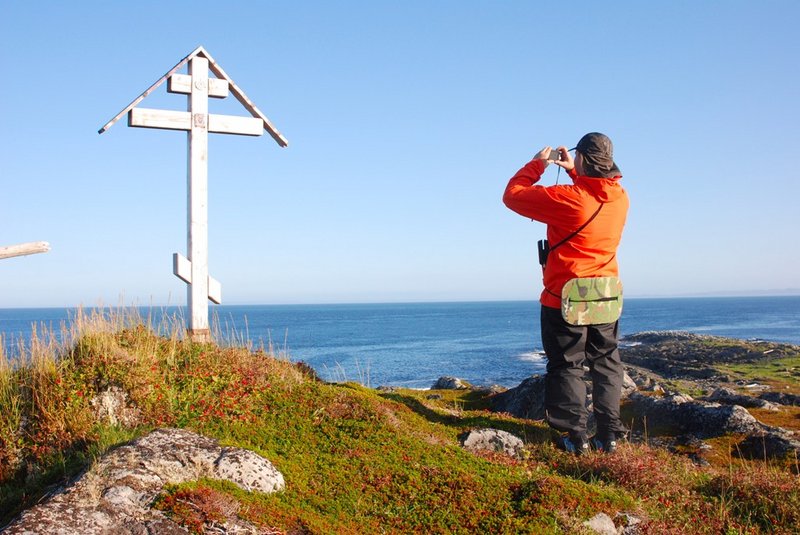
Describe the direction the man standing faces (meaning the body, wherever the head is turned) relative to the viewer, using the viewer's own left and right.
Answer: facing away from the viewer and to the left of the viewer

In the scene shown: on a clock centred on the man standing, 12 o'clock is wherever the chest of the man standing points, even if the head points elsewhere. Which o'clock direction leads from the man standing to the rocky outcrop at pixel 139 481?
The rocky outcrop is roughly at 9 o'clock from the man standing.

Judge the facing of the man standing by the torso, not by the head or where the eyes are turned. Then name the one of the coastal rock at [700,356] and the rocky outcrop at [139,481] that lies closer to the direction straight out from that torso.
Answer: the coastal rock

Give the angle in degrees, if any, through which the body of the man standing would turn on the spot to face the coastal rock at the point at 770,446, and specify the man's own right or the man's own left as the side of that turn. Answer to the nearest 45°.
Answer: approximately 90° to the man's own right

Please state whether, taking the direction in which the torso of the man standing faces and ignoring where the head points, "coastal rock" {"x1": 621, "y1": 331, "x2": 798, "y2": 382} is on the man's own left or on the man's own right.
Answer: on the man's own right

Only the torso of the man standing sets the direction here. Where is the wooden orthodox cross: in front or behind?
in front

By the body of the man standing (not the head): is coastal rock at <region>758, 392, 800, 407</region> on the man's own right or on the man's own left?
on the man's own right

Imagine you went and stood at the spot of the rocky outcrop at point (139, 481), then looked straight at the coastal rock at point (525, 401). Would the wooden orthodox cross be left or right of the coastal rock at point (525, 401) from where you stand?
left

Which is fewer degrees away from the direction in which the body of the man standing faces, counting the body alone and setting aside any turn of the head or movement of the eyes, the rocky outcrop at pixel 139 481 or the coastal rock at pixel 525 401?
the coastal rock

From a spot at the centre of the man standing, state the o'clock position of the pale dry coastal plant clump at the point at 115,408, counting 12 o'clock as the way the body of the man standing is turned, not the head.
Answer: The pale dry coastal plant clump is roughly at 10 o'clock from the man standing.

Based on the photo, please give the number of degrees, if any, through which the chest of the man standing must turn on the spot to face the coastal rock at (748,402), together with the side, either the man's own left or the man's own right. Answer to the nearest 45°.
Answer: approximately 90° to the man's own right

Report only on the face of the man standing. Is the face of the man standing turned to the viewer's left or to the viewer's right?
to the viewer's left

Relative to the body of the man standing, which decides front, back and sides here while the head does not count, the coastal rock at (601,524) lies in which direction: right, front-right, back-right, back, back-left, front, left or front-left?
back-left

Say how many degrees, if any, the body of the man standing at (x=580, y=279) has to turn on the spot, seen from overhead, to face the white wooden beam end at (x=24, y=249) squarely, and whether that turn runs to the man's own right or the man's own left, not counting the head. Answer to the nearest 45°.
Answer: approximately 45° to the man's own left
